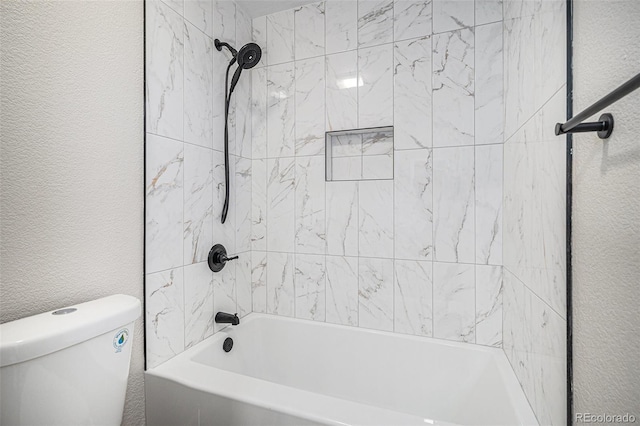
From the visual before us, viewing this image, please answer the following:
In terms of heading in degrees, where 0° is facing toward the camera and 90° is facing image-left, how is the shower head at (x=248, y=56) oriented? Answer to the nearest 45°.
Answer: approximately 315°
